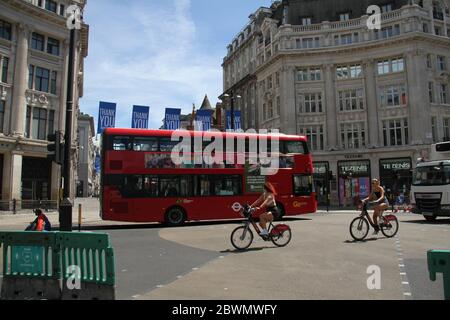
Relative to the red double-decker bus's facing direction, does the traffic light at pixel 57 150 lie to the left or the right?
on its right

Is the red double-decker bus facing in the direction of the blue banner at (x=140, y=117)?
no

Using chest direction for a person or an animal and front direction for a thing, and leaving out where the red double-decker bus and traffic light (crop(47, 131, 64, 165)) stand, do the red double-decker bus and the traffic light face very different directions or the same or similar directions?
very different directions

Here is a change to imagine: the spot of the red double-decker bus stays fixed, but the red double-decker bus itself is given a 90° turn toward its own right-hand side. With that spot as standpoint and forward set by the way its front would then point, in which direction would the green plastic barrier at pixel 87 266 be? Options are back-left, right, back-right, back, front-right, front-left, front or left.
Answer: front

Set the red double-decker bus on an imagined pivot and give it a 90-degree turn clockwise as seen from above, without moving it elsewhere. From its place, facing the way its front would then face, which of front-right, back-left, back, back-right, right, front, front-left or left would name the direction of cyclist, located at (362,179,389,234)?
front-left

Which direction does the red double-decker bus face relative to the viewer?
to the viewer's right

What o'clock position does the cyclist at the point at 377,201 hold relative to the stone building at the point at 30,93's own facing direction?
The cyclist is roughly at 1 o'clock from the stone building.

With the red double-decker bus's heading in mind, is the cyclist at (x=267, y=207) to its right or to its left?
on its right

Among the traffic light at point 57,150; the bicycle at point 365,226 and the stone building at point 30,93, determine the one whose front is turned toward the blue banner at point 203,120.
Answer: the stone building

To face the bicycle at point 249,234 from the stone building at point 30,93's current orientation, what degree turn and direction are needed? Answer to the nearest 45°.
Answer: approximately 45° to its right
